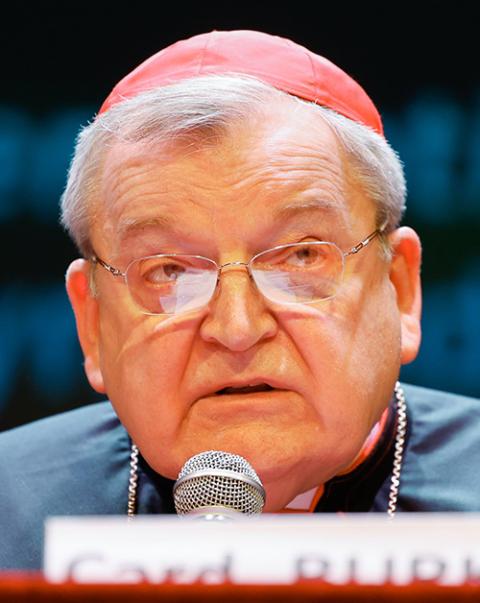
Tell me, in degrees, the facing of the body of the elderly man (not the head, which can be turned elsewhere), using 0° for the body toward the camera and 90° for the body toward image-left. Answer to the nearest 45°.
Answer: approximately 0°

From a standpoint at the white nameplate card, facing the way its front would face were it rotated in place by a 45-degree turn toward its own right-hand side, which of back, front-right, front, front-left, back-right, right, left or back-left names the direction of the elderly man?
back-right

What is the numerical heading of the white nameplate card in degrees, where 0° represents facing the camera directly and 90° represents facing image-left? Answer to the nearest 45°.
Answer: approximately 0°
